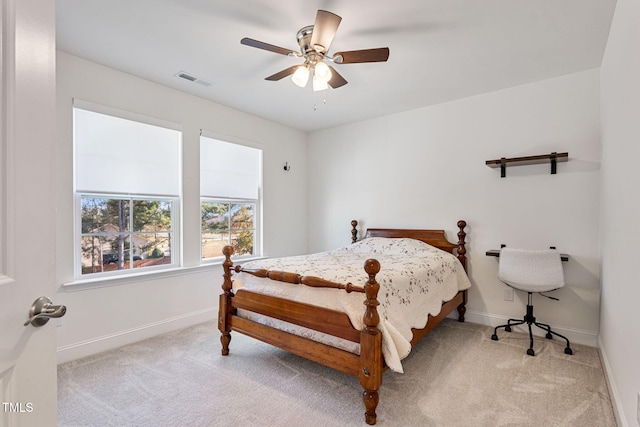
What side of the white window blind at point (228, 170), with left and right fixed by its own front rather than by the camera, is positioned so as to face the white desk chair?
front

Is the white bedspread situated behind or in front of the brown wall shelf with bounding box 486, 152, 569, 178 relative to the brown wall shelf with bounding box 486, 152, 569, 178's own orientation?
in front

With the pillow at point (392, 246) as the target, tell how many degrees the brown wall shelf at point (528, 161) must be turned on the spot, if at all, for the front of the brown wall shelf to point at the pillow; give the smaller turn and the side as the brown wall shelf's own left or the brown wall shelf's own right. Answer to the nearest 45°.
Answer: approximately 90° to the brown wall shelf's own right

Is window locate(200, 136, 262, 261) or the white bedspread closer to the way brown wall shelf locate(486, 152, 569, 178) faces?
the white bedspread

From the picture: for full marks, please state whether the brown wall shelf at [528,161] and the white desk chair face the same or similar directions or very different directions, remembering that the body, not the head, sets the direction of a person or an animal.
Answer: very different directions

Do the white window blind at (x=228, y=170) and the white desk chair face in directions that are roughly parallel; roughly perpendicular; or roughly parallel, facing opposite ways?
roughly perpendicular

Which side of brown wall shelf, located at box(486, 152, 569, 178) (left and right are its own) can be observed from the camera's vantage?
front

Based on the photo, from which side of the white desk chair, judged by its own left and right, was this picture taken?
back

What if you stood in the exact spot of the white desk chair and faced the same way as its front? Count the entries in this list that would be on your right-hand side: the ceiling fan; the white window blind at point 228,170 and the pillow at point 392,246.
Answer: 0

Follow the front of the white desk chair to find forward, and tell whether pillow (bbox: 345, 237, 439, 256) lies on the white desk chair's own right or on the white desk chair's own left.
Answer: on the white desk chair's own left

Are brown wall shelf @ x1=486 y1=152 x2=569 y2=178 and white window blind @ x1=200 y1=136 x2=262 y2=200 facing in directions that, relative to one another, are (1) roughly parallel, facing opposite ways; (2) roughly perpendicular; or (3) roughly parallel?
roughly perpendicular

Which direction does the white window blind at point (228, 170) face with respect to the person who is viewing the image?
facing the viewer and to the right of the viewer

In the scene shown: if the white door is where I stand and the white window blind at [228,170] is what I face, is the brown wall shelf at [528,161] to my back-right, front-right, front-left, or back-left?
front-right

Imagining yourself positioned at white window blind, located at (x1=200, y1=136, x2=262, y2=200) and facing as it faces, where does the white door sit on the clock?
The white door is roughly at 2 o'clock from the white window blind.

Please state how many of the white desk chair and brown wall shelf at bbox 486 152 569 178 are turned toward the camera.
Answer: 1

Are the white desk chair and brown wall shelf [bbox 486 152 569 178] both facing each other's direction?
yes
